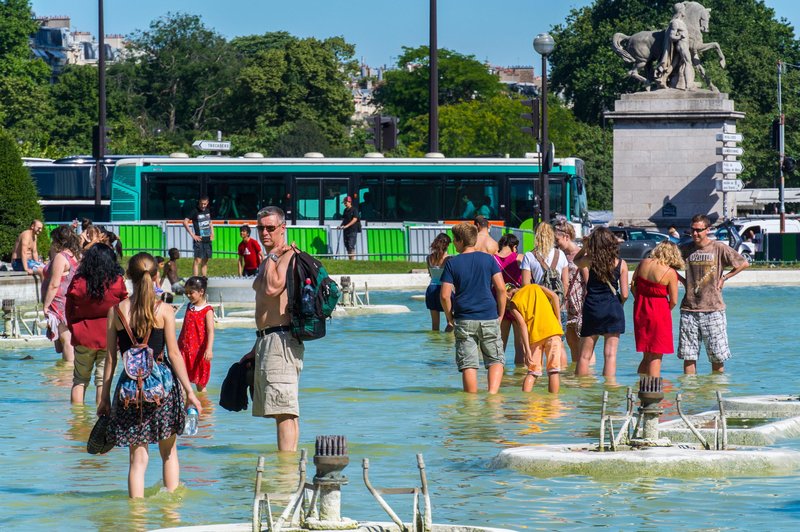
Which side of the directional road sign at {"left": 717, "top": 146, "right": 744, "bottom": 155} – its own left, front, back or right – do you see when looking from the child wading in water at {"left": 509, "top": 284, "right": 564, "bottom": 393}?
front

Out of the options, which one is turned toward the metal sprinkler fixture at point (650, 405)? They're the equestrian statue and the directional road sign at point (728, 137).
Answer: the directional road sign

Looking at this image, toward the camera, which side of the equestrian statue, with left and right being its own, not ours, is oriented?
right

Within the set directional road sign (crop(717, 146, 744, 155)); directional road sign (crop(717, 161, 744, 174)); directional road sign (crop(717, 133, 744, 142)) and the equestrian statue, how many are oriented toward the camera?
3

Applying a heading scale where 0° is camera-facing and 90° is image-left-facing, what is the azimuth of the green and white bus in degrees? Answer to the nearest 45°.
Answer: approximately 270°

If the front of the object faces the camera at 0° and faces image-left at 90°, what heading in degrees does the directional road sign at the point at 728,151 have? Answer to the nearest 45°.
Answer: approximately 0°

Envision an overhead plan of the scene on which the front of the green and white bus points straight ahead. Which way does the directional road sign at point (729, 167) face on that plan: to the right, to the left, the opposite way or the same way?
to the right

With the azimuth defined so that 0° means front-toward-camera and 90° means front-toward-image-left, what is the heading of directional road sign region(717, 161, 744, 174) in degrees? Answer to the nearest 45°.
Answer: approximately 0°

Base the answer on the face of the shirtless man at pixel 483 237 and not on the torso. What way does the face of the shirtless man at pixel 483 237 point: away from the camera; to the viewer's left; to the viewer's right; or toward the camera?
away from the camera
